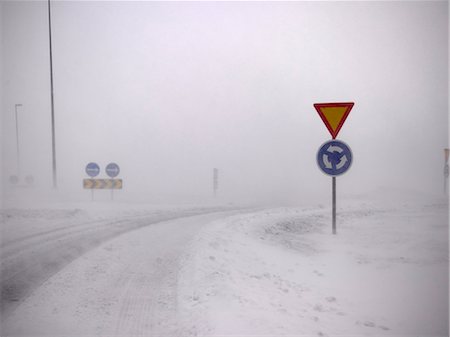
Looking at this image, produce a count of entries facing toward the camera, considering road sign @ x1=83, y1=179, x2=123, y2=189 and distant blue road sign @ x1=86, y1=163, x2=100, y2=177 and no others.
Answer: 2

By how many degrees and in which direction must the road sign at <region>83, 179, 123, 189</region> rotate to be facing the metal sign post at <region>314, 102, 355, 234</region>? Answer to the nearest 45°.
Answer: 0° — it already faces it

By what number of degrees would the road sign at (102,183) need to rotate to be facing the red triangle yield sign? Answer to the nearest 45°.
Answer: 0° — it already faces it

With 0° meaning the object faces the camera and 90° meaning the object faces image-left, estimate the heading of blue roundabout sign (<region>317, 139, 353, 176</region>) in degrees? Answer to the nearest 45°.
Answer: approximately 0°

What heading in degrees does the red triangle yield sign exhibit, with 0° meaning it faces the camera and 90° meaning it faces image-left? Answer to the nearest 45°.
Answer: approximately 0°

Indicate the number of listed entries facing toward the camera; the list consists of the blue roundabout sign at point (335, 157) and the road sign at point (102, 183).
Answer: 2

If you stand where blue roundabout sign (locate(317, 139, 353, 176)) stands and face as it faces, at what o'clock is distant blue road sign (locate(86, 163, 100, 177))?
The distant blue road sign is roughly at 4 o'clock from the blue roundabout sign.
